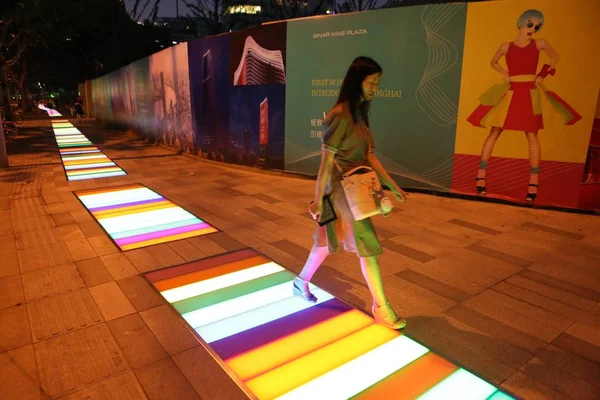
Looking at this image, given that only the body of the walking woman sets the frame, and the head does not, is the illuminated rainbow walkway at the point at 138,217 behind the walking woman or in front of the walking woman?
behind

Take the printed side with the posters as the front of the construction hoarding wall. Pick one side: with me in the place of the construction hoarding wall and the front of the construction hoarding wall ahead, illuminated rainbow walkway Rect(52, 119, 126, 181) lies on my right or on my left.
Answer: on my right

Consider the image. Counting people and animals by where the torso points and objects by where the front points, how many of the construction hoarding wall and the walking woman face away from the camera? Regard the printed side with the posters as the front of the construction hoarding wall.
0

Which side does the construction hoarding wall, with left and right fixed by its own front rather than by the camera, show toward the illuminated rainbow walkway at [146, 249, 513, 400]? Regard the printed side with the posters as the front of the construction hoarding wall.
front

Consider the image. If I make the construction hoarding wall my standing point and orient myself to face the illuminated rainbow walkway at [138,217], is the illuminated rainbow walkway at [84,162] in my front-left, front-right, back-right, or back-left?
front-right

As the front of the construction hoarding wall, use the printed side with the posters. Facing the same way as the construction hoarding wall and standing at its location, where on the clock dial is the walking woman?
The walking woman is roughly at 11 o'clock from the construction hoarding wall.

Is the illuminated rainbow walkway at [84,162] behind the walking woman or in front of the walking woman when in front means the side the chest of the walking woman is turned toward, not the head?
behind

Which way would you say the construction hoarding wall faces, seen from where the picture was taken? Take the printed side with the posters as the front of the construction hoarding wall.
facing the viewer and to the left of the viewer
